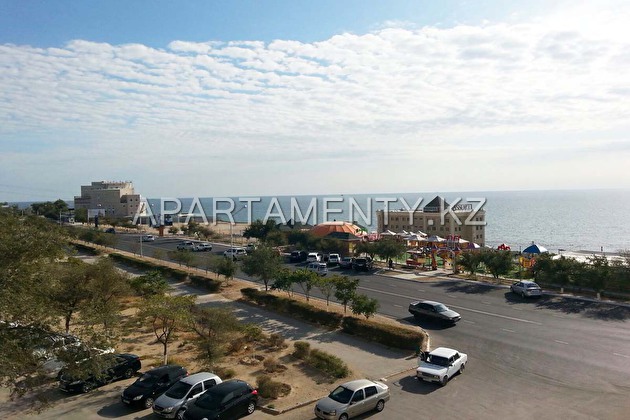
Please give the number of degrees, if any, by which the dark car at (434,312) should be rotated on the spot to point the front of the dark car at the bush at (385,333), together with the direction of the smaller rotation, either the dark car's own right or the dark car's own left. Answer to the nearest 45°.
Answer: approximately 90° to the dark car's own right

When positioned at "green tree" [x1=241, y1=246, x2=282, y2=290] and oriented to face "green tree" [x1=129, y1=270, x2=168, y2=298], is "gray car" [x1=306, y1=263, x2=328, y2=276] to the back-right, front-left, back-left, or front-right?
back-right

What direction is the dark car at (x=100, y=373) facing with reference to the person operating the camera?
facing the viewer and to the left of the viewer

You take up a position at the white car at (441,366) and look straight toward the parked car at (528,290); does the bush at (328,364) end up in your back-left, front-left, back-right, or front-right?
back-left

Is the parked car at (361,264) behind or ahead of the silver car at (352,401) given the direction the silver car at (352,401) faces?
behind

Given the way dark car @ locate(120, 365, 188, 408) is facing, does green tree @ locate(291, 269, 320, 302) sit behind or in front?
behind

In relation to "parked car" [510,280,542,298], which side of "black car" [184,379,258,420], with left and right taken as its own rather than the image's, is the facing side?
back

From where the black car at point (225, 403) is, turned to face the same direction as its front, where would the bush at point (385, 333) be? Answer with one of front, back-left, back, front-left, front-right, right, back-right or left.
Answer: back

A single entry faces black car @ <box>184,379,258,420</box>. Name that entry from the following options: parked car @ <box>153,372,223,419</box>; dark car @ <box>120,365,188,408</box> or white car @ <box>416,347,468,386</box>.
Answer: the white car

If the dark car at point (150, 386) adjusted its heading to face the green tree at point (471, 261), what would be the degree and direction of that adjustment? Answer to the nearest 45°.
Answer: approximately 180°
